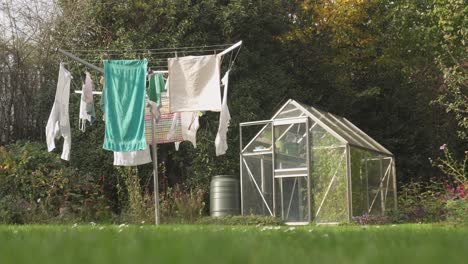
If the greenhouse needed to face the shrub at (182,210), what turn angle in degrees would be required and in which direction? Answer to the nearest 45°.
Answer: approximately 45° to its right

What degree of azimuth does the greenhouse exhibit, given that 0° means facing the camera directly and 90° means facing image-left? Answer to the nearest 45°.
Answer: approximately 45°

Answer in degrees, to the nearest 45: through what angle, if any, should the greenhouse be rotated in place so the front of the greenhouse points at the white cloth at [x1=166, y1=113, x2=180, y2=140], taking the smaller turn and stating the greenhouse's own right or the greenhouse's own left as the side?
0° — it already faces it

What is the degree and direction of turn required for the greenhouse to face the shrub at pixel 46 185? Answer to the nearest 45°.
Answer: approximately 45° to its right

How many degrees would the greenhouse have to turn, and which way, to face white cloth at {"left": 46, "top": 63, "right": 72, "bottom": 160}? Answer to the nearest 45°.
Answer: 0° — it already faces it

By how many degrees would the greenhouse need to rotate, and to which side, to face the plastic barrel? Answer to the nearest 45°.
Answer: approximately 45° to its right

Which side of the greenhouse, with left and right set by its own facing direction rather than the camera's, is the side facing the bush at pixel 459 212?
left

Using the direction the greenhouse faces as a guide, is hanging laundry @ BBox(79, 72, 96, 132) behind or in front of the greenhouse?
in front

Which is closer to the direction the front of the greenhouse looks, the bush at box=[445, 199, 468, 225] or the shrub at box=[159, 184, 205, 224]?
the shrub

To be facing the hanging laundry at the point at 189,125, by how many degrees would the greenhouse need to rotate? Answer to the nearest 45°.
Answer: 0° — it already faces it

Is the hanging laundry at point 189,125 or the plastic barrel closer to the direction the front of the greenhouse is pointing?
the hanging laundry

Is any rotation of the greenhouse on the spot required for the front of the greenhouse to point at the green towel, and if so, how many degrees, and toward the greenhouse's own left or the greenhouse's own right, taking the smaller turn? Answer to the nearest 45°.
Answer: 0° — it already faces it
